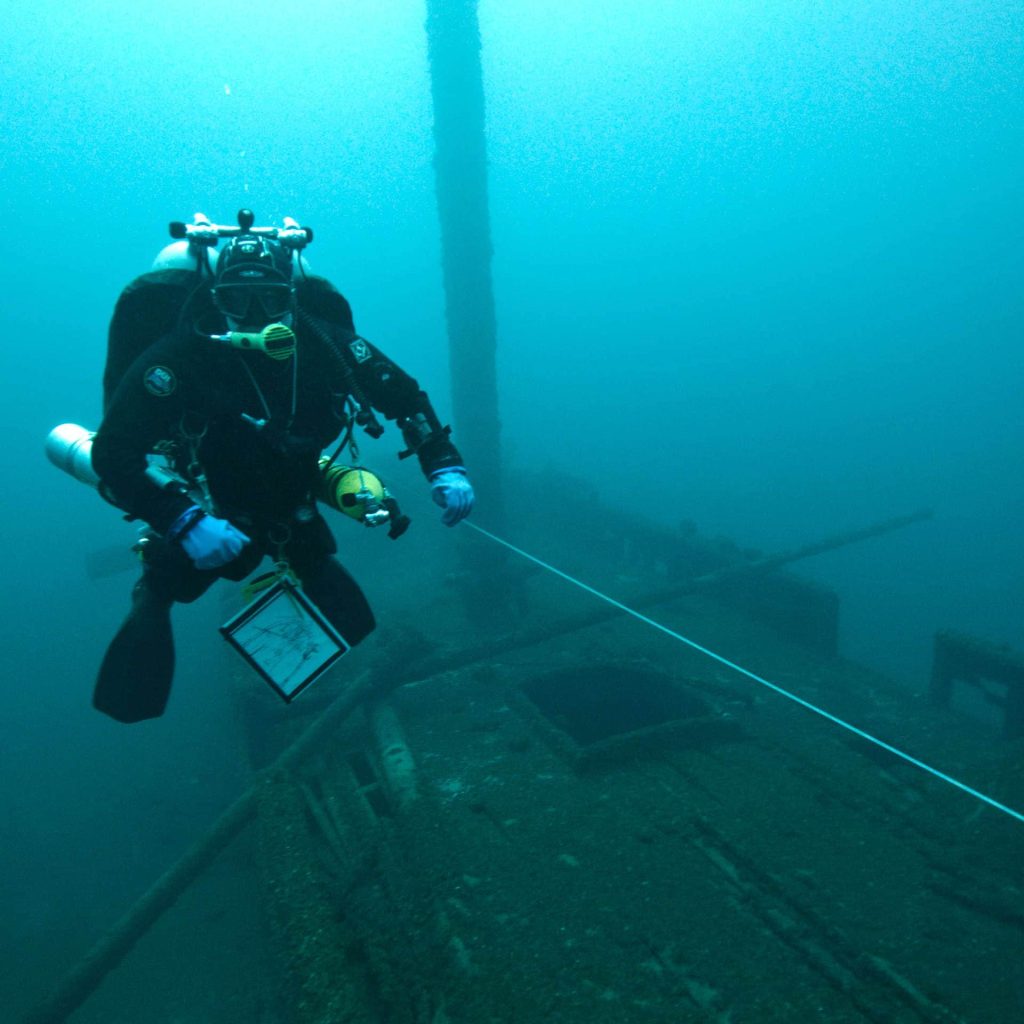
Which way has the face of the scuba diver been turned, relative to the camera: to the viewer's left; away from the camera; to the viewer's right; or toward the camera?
toward the camera

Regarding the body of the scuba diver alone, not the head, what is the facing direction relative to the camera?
toward the camera
